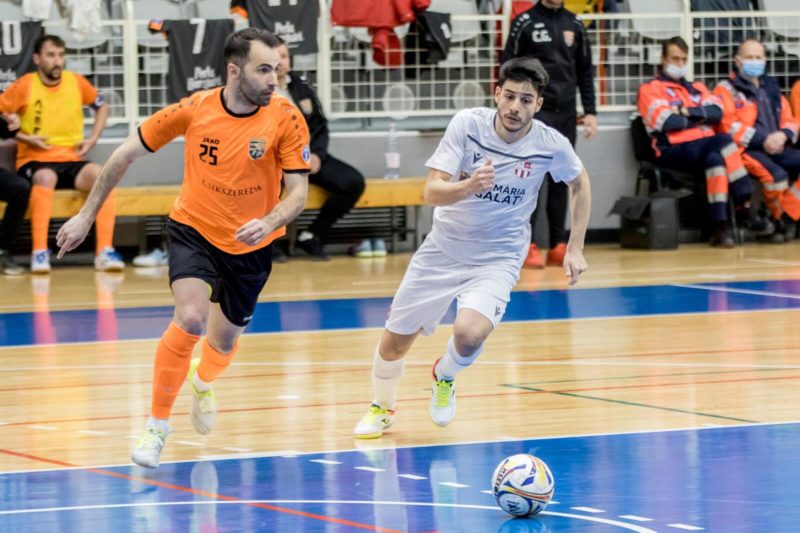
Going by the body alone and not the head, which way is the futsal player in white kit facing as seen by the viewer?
toward the camera

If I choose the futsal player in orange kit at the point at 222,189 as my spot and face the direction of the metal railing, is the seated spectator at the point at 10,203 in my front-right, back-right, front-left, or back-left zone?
front-left

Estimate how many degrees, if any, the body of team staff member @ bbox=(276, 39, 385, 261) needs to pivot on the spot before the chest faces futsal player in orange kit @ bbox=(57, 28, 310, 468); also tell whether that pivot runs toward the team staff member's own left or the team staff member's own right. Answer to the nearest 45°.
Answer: approximately 45° to the team staff member's own right

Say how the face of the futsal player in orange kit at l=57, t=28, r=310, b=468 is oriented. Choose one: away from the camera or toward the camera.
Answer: toward the camera

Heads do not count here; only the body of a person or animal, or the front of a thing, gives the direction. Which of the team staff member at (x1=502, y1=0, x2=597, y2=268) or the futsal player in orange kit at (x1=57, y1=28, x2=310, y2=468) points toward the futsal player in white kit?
the team staff member

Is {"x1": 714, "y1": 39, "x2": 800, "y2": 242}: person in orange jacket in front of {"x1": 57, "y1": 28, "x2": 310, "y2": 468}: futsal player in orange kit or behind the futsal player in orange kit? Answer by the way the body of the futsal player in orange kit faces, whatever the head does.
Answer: behind

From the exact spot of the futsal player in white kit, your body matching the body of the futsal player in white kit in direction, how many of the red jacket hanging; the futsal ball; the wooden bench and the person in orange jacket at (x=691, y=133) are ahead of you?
1

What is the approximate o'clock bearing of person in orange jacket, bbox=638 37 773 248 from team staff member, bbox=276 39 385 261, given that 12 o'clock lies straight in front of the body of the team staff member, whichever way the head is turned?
The person in orange jacket is roughly at 10 o'clock from the team staff member.

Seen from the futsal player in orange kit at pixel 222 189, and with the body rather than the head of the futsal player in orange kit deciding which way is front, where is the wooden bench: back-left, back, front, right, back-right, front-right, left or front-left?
back

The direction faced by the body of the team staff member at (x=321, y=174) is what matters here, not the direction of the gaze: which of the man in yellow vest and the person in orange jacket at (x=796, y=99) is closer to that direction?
the person in orange jacket

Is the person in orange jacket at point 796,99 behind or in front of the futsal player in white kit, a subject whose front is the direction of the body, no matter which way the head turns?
behind

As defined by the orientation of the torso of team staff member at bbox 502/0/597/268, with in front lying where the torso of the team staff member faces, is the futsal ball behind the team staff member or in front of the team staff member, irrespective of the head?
in front

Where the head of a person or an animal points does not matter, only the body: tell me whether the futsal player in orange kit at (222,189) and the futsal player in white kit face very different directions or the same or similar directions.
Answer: same or similar directions

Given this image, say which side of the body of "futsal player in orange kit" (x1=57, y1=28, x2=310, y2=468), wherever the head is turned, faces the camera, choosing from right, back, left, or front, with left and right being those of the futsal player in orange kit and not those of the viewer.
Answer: front

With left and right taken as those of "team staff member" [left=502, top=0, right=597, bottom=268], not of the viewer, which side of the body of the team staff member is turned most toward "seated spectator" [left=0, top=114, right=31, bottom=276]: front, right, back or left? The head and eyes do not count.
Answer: right
